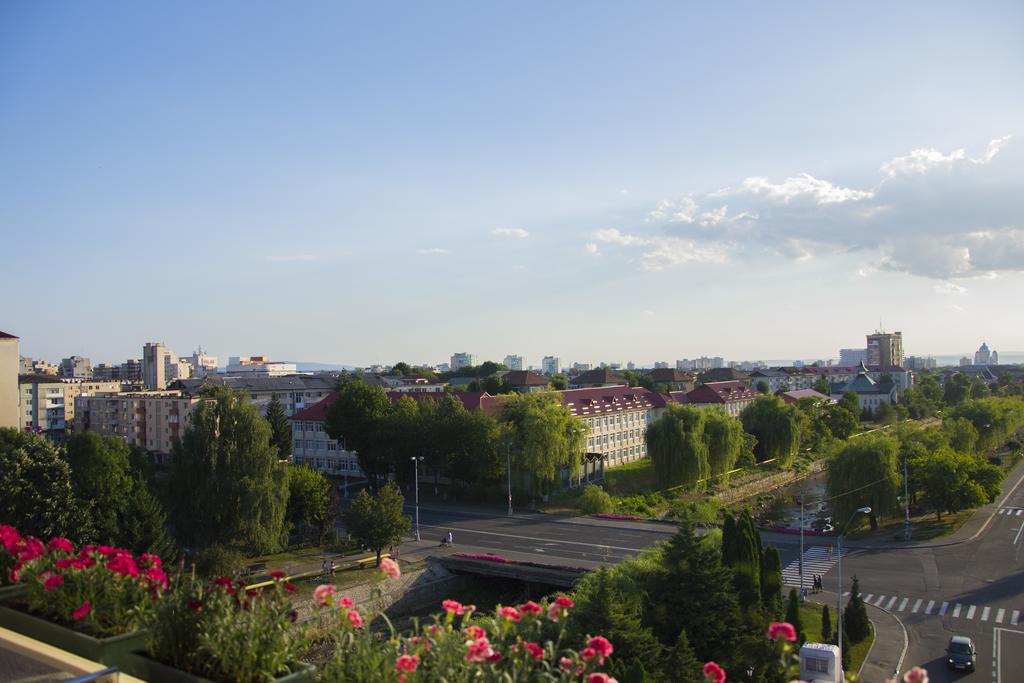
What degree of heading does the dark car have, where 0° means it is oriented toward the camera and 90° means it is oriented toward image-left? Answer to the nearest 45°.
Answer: approximately 0°

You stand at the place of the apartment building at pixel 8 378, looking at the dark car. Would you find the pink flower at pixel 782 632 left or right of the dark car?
right

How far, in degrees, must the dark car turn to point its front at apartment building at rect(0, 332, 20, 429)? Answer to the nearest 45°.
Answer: approximately 90° to its right

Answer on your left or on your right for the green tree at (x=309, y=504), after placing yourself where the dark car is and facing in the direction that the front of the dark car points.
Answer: on your right

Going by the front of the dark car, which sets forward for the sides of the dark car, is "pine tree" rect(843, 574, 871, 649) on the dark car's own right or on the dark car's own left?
on the dark car's own right

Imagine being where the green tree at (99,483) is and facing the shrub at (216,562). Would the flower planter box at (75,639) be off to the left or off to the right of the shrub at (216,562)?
right

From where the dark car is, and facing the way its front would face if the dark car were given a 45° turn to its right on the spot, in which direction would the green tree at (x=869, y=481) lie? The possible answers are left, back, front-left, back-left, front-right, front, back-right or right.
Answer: back-right

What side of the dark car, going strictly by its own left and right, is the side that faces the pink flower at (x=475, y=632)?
front

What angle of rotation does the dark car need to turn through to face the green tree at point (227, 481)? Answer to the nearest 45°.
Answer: approximately 90° to its right

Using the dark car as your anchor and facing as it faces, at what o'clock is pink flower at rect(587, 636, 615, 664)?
The pink flower is roughly at 12 o'clock from the dark car.
